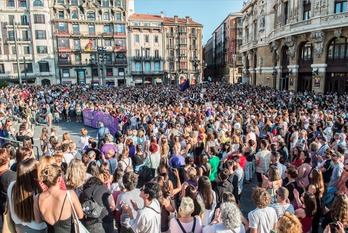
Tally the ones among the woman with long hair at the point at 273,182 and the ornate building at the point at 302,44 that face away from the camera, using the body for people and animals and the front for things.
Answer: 1

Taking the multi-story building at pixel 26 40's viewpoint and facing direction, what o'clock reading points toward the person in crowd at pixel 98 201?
The person in crowd is roughly at 12 o'clock from the multi-story building.

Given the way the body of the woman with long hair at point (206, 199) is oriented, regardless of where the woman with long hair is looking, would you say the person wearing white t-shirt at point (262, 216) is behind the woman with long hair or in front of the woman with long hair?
behind

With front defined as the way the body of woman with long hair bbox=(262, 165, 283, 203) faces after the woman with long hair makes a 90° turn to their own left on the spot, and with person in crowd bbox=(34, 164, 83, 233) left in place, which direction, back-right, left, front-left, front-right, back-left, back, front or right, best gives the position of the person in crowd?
front-left

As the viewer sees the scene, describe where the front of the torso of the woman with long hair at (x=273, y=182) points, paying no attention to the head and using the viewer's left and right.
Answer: facing away from the viewer

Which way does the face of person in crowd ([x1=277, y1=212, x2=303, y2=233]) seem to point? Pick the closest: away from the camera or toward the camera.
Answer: away from the camera

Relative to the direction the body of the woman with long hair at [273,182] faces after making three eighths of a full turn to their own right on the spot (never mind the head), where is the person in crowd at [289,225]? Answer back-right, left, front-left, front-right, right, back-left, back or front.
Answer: front-right

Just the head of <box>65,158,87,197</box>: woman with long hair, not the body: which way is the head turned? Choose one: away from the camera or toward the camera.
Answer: away from the camera

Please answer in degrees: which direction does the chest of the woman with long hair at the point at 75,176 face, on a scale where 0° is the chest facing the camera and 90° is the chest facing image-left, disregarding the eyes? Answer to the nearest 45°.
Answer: approximately 180°

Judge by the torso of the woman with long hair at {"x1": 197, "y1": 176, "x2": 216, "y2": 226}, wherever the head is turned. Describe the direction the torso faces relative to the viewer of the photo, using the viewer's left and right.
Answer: facing away from the viewer and to the left of the viewer

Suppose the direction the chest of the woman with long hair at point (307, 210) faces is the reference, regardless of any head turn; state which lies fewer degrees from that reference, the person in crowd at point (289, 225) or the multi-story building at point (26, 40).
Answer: the multi-story building

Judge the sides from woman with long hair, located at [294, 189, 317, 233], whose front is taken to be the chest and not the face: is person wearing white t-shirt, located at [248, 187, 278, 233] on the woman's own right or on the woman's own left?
on the woman's own left

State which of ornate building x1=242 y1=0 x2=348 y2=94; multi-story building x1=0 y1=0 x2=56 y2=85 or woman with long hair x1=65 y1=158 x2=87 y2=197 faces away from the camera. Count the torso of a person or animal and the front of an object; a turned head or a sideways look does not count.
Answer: the woman with long hair

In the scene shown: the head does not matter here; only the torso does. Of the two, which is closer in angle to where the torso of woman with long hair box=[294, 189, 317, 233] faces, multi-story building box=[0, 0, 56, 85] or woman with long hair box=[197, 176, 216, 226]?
the multi-story building

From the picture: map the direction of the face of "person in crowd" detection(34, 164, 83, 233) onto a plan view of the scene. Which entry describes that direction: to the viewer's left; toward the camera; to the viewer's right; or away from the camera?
away from the camera
